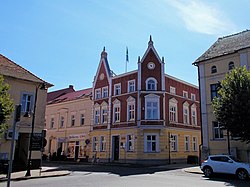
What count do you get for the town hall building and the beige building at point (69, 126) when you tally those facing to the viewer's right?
0

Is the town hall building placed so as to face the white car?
no

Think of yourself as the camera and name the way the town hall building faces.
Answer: facing the viewer and to the left of the viewer

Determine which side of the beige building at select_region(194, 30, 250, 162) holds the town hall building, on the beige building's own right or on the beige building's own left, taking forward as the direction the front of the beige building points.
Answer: on the beige building's own right

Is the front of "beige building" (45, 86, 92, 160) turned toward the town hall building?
no

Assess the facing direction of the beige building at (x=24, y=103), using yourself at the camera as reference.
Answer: facing the viewer and to the right of the viewer

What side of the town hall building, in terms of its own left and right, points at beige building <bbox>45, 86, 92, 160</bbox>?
right
